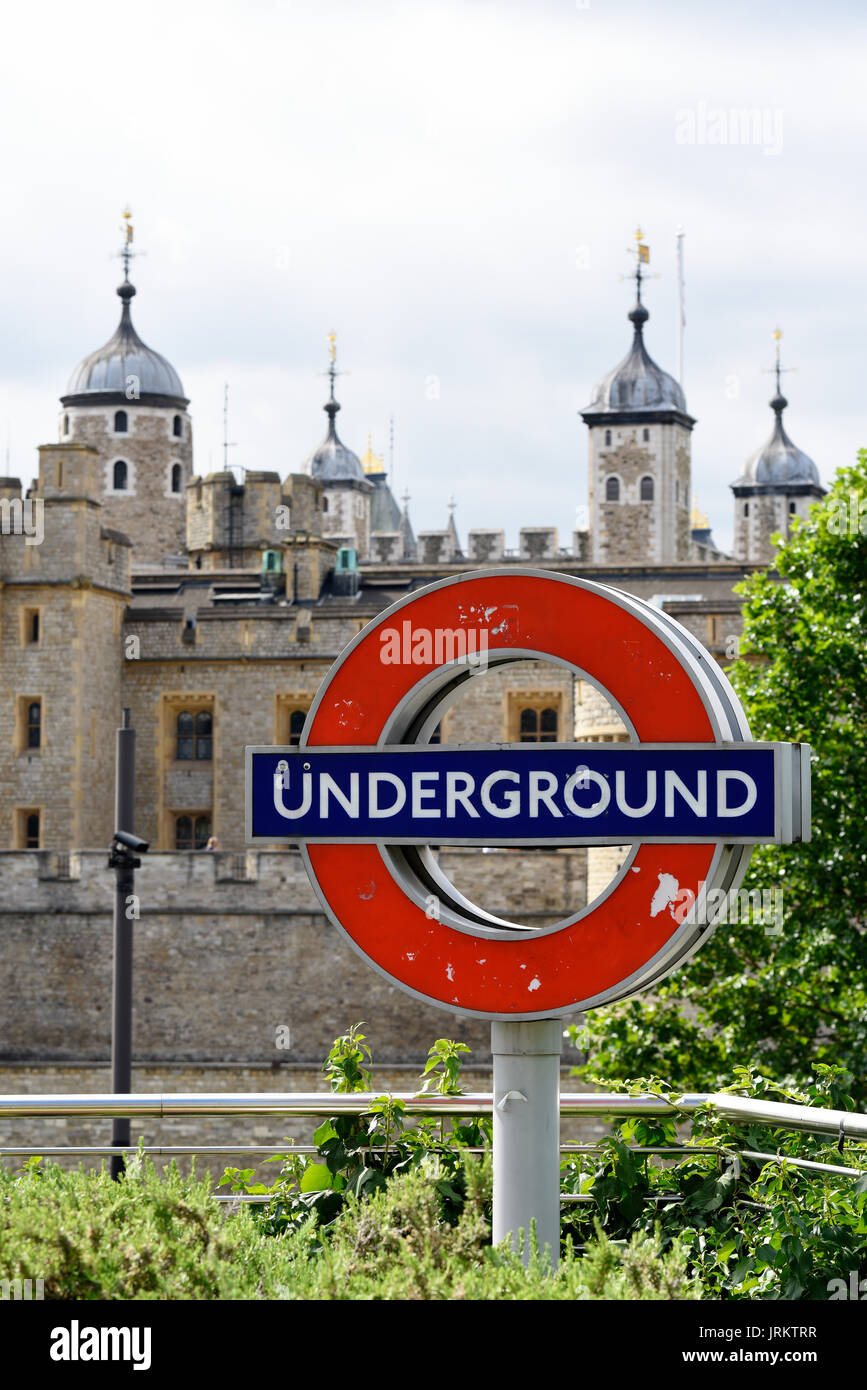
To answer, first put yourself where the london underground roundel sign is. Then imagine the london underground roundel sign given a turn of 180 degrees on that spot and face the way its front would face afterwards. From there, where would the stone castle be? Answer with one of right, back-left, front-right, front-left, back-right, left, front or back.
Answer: front

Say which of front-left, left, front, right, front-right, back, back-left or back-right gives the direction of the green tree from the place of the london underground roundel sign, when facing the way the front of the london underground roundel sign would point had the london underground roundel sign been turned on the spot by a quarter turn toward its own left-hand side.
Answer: left

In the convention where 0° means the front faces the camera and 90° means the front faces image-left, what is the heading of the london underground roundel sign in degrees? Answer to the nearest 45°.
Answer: approximately 0°
